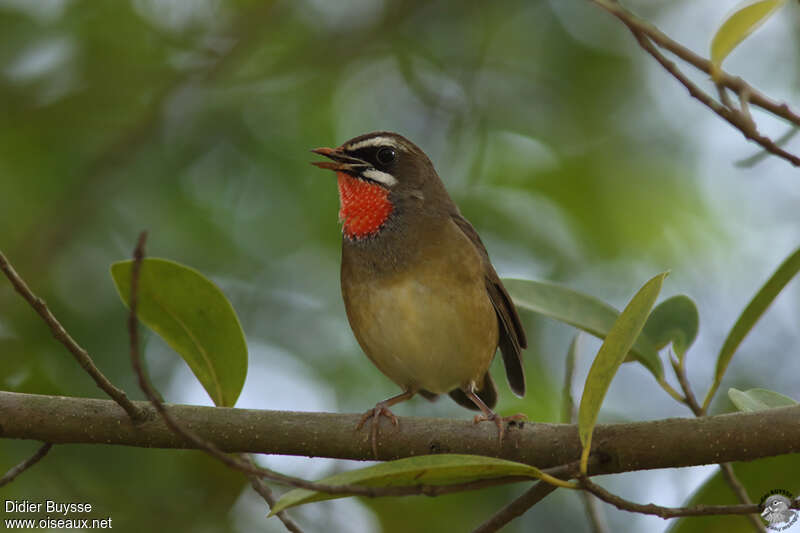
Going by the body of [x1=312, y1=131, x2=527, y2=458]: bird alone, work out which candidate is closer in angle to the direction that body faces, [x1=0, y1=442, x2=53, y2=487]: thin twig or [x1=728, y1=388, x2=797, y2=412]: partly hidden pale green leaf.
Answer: the thin twig

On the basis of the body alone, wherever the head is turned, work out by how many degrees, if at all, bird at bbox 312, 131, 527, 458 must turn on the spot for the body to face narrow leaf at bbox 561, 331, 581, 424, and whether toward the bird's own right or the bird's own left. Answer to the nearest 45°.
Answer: approximately 90° to the bird's own left

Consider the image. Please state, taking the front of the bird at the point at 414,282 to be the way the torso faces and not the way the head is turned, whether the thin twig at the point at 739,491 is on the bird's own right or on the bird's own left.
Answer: on the bird's own left

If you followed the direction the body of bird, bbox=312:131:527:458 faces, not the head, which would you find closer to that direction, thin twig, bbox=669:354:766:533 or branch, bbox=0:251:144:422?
the branch

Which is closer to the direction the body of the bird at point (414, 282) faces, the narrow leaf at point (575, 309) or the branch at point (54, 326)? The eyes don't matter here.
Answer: the branch

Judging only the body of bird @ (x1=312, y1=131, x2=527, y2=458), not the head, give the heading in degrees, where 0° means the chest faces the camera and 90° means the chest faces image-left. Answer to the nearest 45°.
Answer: approximately 45°

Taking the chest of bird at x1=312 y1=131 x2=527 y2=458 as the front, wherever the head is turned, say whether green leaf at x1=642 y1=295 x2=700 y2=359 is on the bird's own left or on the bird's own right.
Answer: on the bird's own left

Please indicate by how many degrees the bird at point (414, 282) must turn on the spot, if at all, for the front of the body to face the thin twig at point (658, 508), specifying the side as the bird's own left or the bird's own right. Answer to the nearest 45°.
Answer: approximately 90° to the bird's own left

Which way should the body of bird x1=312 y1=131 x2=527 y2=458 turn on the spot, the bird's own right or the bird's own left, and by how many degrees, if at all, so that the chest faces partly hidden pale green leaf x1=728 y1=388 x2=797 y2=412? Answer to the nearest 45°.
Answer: approximately 90° to the bird's own left
